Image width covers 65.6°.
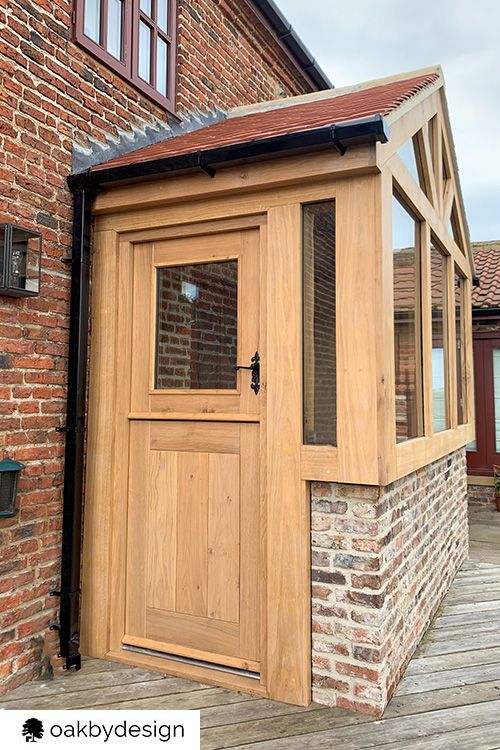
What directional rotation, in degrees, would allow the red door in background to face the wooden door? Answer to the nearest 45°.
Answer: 0° — it already faces it

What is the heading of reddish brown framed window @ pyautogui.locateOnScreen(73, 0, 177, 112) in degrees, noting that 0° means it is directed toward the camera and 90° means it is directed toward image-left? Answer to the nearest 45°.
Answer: approximately 315°

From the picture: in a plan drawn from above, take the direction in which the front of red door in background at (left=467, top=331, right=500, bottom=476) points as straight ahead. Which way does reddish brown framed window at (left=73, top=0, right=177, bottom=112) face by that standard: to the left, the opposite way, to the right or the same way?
to the left

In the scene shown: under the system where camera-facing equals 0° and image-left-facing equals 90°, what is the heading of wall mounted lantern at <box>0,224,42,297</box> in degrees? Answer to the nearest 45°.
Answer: approximately 315°
